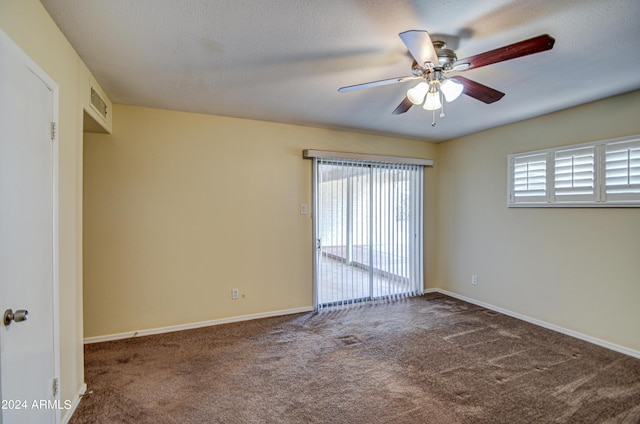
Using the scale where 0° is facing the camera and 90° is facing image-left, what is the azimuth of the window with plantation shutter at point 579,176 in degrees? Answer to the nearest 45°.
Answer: approximately 45°

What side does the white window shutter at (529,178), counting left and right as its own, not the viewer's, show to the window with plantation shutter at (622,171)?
left

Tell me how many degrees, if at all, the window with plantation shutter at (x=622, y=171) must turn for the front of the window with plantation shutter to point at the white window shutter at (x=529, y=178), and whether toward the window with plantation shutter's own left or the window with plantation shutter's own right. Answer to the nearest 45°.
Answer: approximately 90° to the window with plantation shutter's own right

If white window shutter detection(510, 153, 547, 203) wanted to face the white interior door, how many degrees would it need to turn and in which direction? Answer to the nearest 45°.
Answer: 0° — it already faces it

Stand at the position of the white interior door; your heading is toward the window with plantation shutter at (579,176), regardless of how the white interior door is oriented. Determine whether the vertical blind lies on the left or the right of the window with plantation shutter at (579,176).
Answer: left

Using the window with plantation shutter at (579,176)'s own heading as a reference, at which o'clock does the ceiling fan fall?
The ceiling fan is roughly at 11 o'clock from the window with plantation shutter.

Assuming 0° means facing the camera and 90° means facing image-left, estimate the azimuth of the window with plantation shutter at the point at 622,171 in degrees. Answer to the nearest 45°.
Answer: approximately 45°
